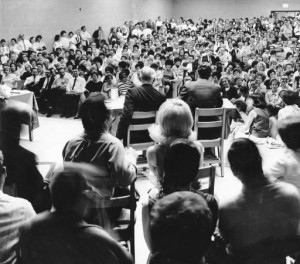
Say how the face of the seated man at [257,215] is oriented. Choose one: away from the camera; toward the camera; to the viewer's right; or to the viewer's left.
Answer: away from the camera

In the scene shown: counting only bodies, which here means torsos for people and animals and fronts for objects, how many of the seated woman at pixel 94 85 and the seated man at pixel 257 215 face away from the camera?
1

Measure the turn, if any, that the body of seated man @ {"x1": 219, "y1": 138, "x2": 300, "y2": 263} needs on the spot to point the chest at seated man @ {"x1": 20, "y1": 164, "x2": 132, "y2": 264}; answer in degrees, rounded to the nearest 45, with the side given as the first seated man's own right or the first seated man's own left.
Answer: approximately 135° to the first seated man's own left

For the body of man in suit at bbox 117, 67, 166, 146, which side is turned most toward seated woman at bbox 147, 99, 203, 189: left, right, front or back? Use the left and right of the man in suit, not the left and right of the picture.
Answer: back

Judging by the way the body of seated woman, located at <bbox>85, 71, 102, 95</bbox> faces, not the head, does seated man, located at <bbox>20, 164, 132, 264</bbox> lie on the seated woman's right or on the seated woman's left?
on the seated woman's right

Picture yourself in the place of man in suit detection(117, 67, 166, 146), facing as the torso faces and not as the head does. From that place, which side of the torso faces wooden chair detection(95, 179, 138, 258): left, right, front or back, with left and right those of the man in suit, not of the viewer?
back

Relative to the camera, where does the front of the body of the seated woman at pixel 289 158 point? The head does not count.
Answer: away from the camera

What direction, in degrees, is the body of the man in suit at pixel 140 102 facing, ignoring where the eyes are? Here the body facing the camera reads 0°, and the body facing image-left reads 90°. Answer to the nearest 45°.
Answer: approximately 180°

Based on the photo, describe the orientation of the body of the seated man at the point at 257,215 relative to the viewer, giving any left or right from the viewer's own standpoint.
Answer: facing away from the viewer

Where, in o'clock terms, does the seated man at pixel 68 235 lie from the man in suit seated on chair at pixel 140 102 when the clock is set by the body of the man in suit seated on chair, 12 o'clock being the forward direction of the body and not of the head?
The seated man is roughly at 6 o'clock from the man in suit seated on chair.
